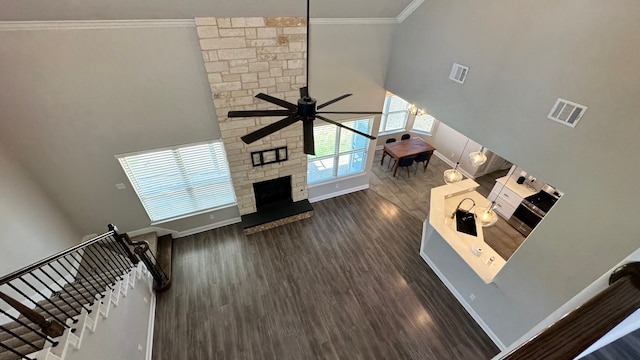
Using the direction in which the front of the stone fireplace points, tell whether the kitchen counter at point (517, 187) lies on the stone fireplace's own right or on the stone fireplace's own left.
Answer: on the stone fireplace's own left

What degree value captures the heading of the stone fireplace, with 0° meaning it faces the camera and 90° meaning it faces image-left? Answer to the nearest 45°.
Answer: approximately 0°

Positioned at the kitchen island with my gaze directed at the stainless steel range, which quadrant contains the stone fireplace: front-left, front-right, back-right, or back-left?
back-left

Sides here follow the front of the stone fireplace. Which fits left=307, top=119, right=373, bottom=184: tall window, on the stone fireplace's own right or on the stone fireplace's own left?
on the stone fireplace's own left

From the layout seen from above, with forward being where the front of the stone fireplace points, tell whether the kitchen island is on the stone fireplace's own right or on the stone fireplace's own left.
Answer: on the stone fireplace's own left

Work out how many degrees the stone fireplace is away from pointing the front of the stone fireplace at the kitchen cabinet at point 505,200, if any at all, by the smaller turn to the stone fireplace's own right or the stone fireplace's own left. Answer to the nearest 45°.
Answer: approximately 90° to the stone fireplace's own left

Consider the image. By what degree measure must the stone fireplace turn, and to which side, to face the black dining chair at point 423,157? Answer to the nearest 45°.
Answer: approximately 90° to its left

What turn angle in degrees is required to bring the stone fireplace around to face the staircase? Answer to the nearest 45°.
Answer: approximately 45° to its right

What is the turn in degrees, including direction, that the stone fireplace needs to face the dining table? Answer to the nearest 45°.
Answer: approximately 90° to its left
